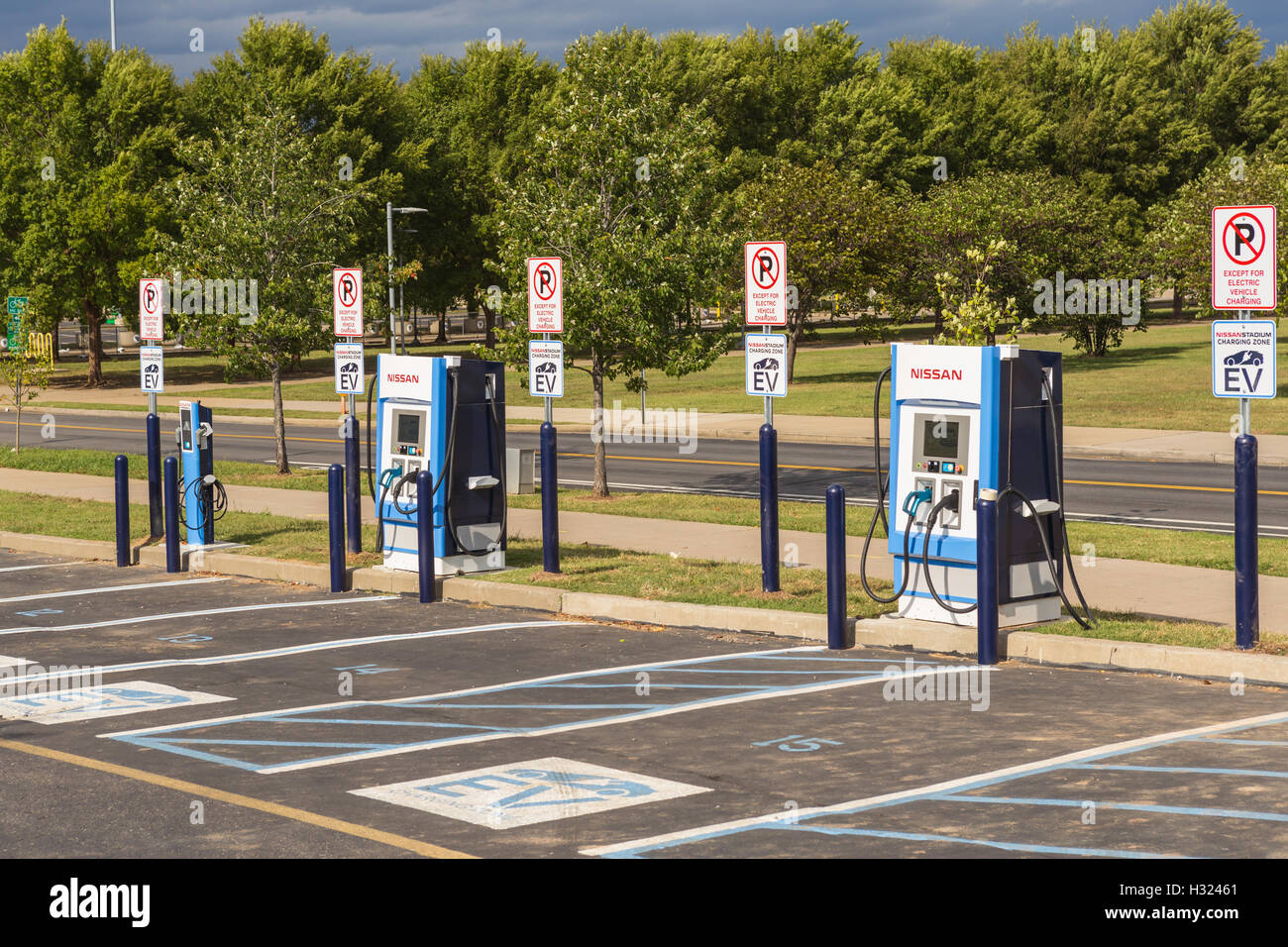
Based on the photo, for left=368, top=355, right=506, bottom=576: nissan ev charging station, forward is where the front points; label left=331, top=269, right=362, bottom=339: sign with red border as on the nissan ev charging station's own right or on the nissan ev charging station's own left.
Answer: on the nissan ev charging station's own right

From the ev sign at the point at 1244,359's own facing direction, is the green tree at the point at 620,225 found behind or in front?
behind

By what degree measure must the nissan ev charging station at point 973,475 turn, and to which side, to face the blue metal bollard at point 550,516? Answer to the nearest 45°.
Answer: approximately 90° to its right

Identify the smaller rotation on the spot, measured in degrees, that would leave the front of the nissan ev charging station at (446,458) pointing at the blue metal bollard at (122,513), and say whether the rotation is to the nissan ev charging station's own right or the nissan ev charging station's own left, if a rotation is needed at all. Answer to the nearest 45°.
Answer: approximately 90° to the nissan ev charging station's own right

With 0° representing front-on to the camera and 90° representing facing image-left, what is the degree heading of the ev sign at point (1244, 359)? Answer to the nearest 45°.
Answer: approximately 0°

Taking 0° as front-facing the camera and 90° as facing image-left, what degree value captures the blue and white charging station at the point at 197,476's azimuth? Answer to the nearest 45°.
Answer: approximately 45°

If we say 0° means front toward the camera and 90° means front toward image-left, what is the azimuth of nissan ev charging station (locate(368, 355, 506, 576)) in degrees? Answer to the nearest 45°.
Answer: approximately 45°
